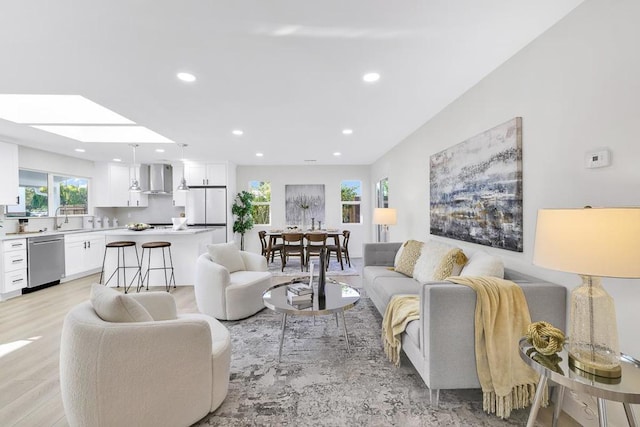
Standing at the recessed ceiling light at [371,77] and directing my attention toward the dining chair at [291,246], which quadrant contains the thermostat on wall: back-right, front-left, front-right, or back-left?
back-right

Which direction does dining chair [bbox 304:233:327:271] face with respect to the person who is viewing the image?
facing away from the viewer

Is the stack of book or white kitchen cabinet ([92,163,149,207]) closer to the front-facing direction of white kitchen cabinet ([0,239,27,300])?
the stack of book

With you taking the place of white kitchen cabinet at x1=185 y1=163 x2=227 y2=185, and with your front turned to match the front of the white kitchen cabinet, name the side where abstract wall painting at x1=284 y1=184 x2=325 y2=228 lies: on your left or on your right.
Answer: on your left

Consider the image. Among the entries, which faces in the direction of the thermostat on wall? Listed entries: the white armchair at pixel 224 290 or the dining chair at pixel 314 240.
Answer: the white armchair

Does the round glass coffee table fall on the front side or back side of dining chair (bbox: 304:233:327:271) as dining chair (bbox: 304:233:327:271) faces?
on the back side

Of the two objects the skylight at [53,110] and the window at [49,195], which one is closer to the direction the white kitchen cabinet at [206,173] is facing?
the skylight

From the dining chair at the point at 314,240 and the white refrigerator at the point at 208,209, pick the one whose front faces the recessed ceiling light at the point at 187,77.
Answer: the white refrigerator

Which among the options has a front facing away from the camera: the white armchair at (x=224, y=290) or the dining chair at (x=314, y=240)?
the dining chair
